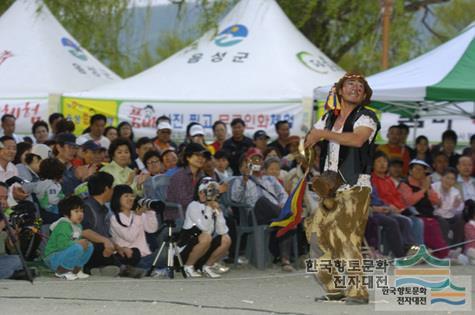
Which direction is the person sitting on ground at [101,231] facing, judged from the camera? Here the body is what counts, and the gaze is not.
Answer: to the viewer's right

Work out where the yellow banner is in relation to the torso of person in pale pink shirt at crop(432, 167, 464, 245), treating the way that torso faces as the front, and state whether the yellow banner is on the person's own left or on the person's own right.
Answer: on the person's own right

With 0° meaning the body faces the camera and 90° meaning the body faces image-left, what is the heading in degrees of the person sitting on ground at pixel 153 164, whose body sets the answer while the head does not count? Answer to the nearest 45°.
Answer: approximately 315°

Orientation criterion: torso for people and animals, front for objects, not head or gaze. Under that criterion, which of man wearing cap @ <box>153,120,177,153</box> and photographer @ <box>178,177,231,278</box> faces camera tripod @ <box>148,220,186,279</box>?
the man wearing cap

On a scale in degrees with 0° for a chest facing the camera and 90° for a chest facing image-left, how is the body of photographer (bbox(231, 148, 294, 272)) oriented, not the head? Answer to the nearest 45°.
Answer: approximately 0°

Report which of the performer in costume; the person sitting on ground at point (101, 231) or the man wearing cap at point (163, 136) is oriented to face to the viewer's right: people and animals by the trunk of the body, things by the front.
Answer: the person sitting on ground
